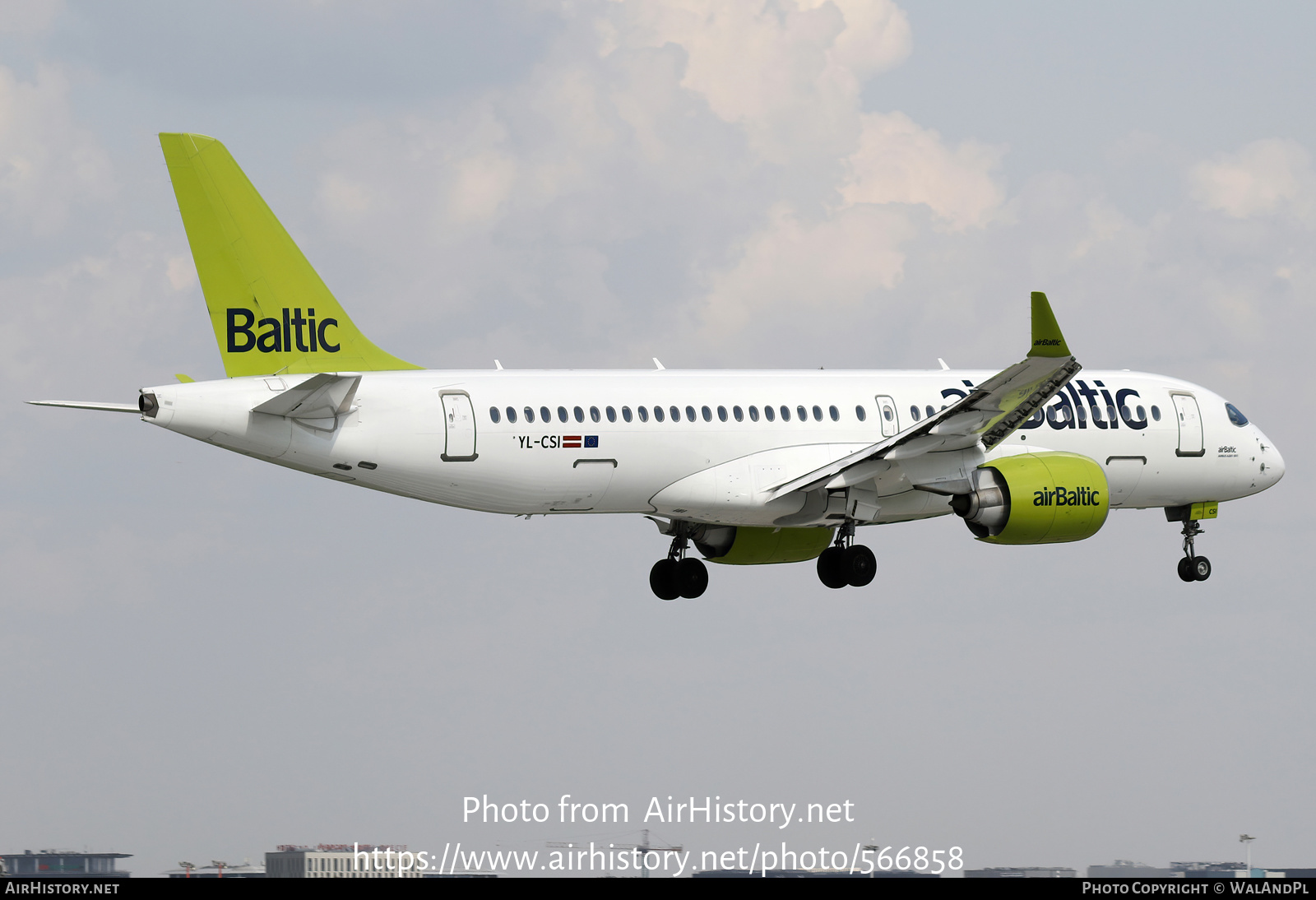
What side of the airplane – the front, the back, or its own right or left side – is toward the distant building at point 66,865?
left

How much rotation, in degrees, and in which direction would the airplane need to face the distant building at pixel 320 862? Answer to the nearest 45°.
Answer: approximately 90° to its left

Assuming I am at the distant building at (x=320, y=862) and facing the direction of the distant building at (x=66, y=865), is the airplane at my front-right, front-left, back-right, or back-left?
back-left

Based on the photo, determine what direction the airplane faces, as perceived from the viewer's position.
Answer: facing away from the viewer and to the right of the viewer
